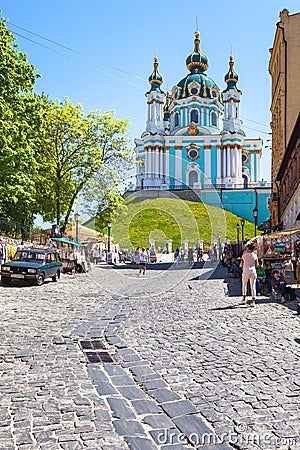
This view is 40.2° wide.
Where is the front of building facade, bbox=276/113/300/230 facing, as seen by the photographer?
facing to the left of the viewer

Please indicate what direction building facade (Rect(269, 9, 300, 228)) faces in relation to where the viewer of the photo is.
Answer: facing to the left of the viewer

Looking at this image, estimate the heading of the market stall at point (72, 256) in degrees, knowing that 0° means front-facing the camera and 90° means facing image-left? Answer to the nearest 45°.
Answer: approximately 315°

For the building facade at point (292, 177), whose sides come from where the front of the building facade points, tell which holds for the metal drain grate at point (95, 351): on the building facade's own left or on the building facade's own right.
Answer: on the building facade's own left

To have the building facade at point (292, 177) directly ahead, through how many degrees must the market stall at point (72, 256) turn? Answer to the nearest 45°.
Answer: approximately 45° to its left

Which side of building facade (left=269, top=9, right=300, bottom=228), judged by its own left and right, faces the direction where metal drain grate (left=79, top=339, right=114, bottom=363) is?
left
